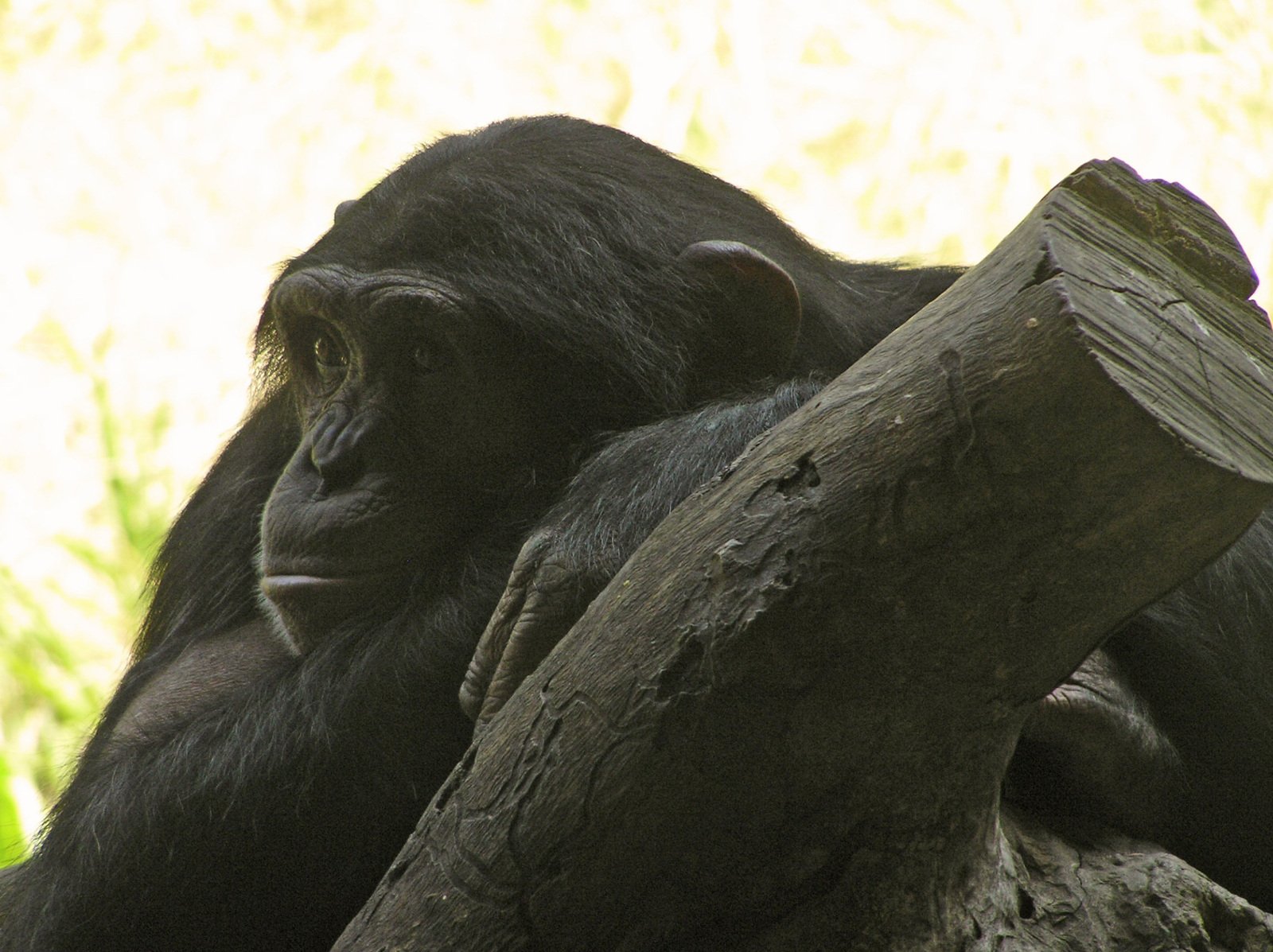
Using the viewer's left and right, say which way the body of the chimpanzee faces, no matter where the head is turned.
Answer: facing the viewer and to the left of the viewer
